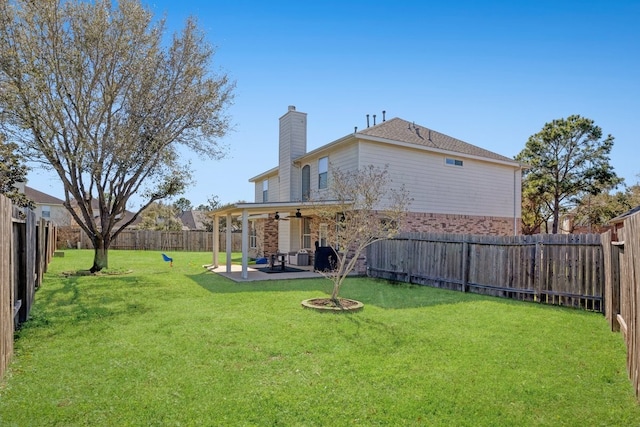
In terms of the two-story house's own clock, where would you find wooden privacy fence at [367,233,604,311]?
The wooden privacy fence is roughly at 4 o'clock from the two-story house.

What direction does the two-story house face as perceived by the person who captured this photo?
facing away from the viewer and to the right of the viewer

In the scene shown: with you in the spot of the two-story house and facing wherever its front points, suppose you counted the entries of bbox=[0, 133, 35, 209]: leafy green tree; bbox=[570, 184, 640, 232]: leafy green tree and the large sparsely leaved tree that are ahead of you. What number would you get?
1

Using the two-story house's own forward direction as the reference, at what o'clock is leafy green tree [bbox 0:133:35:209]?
The leafy green tree is roughly at 7 o'clock from the two-story house.

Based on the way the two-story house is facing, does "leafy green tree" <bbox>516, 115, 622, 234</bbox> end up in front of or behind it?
in front

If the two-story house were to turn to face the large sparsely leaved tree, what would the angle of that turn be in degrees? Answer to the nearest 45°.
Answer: approximately 180°

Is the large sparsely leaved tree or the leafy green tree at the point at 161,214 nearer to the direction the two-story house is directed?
the leafy green tree

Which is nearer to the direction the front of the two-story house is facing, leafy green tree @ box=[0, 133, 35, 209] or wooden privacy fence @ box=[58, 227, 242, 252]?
the wooden privacy fence

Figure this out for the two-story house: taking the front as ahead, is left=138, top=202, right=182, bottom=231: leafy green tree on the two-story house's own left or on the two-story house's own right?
on the two-story house's own left

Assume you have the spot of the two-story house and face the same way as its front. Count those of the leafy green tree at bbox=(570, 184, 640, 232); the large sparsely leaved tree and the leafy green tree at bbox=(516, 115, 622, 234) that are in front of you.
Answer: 2

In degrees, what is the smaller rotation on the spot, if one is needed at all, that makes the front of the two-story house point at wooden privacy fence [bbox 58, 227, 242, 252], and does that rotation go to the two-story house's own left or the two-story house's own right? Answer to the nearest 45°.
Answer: approximately 90° to the two-story house's own left
